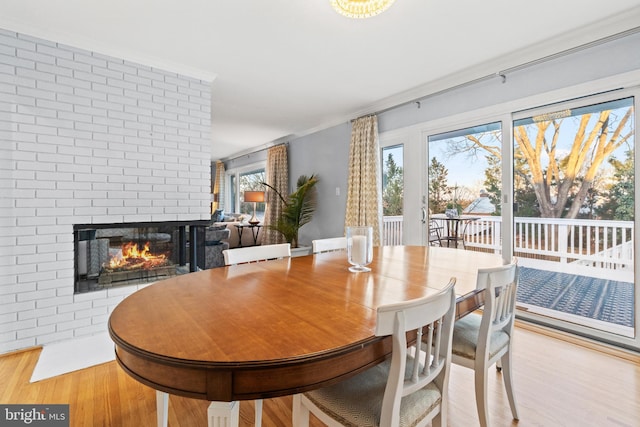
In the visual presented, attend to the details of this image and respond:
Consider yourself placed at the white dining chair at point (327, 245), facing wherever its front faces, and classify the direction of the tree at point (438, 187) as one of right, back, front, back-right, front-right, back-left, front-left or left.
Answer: left

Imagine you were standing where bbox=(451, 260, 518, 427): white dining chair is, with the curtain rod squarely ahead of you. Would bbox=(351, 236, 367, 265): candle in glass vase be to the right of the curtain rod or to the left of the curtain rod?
left

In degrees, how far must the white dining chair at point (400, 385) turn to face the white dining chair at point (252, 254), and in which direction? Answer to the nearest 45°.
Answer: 0° — it already faces it

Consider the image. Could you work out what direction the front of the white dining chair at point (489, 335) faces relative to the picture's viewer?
facing away from the viewer and to the left of the viewer

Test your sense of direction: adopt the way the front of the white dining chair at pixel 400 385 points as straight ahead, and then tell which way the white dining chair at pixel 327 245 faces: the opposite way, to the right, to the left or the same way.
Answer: the opposite way

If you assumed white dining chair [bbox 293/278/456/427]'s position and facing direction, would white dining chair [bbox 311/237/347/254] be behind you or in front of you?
in front

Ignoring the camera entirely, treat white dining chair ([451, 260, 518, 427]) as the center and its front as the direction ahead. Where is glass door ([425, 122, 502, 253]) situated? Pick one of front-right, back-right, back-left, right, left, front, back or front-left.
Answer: front-right

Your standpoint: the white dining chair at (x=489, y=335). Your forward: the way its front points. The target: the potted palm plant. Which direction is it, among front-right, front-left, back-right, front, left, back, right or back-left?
front

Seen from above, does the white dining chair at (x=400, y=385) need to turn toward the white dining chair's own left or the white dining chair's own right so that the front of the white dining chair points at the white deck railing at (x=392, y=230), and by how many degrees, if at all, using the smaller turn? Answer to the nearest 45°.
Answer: approximately 45° to the white dining chair's own right

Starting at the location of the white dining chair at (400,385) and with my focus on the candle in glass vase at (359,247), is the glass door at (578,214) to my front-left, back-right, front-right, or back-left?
front-right

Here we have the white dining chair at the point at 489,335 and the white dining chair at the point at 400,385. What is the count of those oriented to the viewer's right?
0

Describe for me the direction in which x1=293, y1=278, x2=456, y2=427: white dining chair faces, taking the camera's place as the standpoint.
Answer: facing away from the viewer and to the left of the viewer

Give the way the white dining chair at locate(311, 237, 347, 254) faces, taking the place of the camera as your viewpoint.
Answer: facing the viewer and to the right of the viewer
